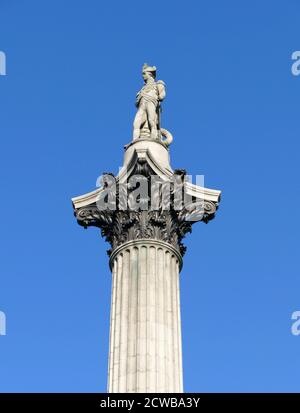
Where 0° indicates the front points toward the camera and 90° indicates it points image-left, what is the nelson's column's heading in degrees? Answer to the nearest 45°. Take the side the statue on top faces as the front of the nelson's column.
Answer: approximately 45°
